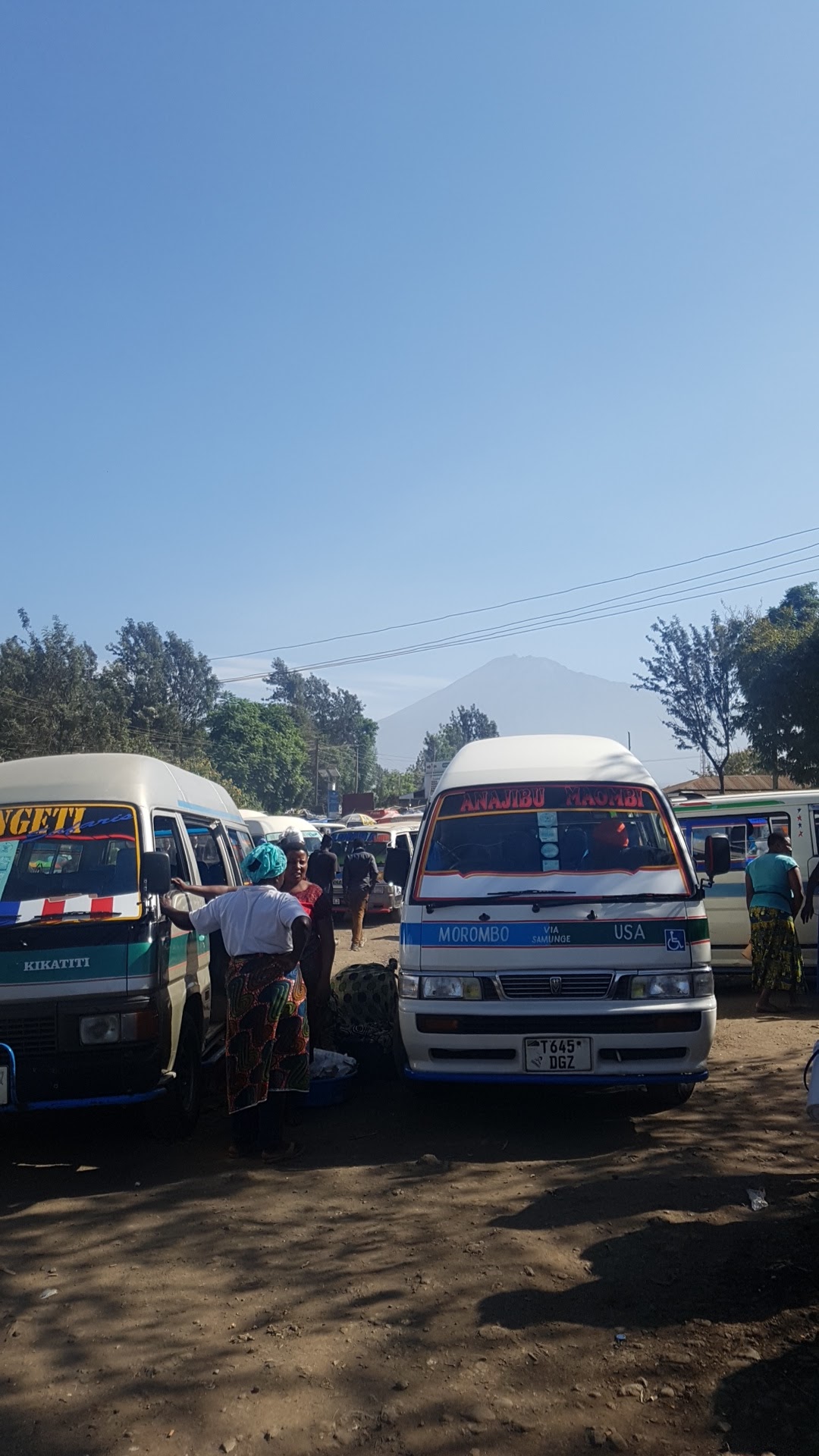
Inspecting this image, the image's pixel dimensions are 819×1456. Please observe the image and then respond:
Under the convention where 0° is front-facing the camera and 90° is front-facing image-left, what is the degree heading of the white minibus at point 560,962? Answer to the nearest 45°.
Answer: approximately 0°

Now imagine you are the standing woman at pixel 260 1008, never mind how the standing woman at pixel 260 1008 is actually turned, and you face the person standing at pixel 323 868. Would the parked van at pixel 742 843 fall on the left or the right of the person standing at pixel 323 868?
right

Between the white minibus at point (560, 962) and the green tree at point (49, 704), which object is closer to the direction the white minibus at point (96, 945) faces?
the white minibus

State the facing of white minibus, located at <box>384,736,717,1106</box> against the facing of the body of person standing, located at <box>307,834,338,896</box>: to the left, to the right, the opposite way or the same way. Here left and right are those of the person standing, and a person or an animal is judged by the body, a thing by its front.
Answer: the opposite way

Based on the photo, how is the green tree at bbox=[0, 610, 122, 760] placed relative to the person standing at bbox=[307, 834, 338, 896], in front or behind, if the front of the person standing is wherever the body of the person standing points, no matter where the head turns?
in front
